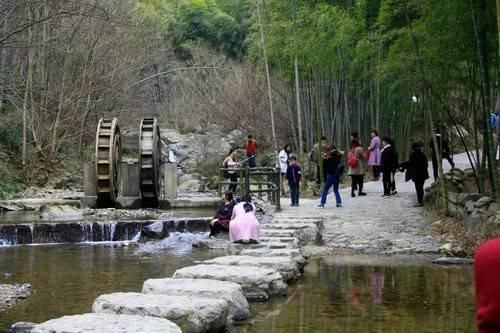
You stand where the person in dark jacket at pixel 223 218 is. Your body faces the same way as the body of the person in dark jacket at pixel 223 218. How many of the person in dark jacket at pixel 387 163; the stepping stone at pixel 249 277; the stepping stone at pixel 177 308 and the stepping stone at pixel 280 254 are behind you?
1

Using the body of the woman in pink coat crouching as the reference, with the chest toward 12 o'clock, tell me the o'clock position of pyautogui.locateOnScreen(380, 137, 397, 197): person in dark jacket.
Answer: The person in dark jacket is roughly at 1 o'clock from the woman in pink coat crouching.

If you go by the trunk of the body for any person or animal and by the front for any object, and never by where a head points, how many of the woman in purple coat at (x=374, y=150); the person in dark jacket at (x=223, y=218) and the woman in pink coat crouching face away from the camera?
1

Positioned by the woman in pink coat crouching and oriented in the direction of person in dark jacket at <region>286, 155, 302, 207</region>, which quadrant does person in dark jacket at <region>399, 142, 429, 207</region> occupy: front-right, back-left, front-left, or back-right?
front-right

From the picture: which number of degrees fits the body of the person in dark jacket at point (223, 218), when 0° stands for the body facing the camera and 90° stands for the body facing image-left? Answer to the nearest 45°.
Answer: approximately 45°

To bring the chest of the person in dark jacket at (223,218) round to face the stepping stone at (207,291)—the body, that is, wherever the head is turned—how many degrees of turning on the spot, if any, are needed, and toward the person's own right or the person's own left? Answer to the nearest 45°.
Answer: approximately 45° to the person's own left

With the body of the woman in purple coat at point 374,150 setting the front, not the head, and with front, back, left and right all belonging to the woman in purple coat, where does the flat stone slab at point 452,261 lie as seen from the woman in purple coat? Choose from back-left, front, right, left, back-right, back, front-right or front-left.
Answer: left

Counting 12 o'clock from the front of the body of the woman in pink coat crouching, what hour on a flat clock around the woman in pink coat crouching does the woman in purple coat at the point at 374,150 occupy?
The woman in purple coat is roughly at 1 o'clock from the woman in pink coat crouching.

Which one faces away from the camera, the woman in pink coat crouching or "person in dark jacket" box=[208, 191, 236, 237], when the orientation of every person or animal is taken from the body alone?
the woman in pink coat crouching

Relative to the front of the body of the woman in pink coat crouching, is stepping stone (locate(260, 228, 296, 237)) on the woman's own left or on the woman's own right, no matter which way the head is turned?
on the woman's own right

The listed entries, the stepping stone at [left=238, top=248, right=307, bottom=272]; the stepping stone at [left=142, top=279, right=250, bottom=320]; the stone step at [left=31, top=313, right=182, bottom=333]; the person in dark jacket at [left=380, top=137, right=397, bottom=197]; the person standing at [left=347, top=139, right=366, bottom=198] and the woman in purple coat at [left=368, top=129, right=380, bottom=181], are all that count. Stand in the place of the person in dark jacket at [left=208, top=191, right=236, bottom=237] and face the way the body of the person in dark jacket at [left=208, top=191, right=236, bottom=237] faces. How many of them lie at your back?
3

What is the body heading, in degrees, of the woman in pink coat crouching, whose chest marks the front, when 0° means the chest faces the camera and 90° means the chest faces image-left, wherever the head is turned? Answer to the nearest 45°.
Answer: approximately 180°
